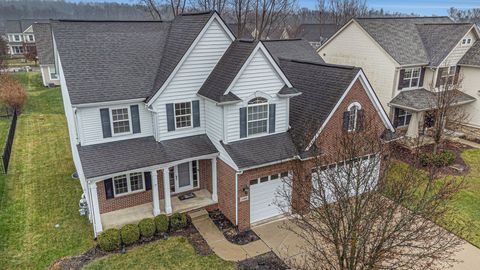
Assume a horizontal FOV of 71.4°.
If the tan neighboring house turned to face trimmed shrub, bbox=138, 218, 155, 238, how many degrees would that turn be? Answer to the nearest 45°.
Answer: approximately 90° to its right

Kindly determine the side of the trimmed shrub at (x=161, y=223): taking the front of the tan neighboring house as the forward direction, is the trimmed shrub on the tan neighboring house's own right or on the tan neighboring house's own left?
on the tan neighboring house's own right

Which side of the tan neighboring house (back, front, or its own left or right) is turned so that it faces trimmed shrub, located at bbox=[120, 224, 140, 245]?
right

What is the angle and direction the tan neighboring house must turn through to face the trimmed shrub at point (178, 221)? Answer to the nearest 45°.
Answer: approximately 90° to its right

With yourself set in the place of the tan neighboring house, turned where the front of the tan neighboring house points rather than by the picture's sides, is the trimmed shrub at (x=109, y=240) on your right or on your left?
on your right

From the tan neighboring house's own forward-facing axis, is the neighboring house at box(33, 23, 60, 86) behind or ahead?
behind

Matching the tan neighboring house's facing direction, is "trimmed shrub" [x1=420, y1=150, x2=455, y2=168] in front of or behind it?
in front

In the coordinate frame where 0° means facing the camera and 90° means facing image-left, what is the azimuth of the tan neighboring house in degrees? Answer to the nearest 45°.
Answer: approximately 315°
